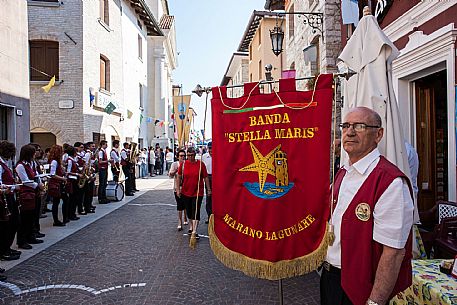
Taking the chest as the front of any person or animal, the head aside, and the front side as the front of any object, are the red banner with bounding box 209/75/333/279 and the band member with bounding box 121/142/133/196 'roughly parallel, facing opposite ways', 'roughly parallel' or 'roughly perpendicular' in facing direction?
roughly perpendicular

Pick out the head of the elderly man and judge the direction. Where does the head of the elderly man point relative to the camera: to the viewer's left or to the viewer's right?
to the viewer's left

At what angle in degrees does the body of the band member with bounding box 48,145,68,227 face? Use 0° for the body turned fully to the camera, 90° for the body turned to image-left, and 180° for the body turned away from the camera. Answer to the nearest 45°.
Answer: approximately 270°

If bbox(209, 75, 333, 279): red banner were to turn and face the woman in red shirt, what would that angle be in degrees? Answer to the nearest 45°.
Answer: approximately 180°

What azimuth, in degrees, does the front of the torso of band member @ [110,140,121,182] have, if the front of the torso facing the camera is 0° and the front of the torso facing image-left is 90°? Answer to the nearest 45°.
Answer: approximately 270°

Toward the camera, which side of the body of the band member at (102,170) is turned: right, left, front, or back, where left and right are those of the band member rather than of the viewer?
right

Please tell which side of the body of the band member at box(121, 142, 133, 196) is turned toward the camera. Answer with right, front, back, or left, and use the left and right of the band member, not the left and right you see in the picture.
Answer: right

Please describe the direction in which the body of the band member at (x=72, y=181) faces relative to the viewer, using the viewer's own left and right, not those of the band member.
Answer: facing to the right of the viewer

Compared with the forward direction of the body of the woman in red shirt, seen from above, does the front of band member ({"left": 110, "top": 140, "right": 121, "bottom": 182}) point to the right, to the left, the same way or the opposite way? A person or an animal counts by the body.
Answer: to the left

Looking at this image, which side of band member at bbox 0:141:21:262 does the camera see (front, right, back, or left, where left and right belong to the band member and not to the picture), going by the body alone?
right

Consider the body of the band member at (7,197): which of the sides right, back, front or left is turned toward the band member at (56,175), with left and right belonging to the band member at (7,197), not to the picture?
left

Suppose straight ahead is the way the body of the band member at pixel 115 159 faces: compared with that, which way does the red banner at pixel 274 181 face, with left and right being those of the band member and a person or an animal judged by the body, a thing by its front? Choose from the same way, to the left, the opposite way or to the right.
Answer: to the right

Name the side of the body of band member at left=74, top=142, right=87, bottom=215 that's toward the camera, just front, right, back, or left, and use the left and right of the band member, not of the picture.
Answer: right

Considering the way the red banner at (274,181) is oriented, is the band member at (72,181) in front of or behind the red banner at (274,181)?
behind

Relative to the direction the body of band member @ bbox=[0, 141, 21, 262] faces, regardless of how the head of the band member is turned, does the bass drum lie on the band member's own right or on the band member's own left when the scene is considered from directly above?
on the band member's own left
